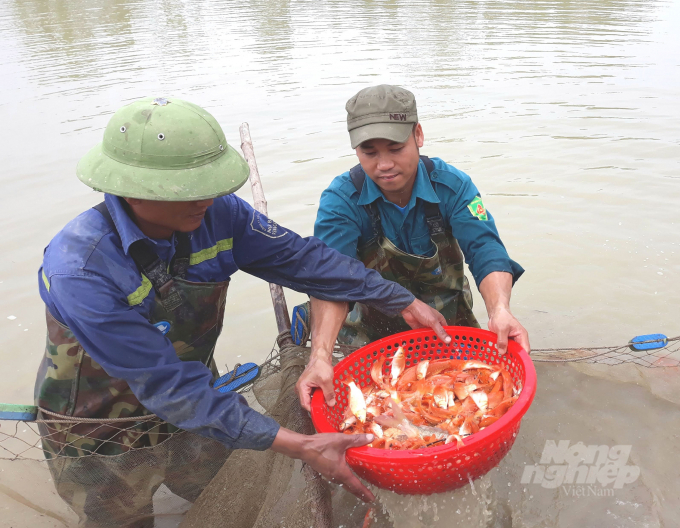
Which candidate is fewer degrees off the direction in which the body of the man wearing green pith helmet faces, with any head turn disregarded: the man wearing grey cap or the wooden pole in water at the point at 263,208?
the man wearing grey cap

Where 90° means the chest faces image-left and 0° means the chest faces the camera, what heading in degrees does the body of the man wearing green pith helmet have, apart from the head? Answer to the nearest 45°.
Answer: approximately 315°

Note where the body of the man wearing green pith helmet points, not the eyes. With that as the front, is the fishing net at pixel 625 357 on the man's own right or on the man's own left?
on the man's own left

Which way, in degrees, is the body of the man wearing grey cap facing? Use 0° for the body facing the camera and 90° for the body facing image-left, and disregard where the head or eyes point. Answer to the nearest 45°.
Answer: approximately 0°

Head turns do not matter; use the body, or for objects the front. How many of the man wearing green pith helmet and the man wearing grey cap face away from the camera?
0
